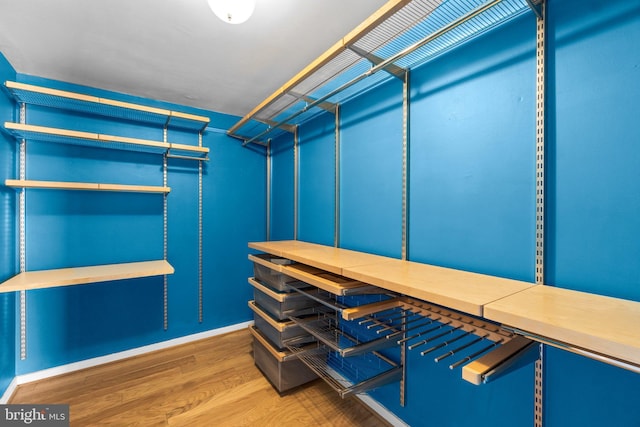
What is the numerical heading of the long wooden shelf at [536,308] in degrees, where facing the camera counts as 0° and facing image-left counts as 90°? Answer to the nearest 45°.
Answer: approximately 45°

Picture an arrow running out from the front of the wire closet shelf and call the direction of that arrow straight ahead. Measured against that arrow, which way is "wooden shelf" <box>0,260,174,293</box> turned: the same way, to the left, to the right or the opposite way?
to the left

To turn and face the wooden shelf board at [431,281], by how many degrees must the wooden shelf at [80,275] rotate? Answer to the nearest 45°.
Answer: approximately 45° to its left

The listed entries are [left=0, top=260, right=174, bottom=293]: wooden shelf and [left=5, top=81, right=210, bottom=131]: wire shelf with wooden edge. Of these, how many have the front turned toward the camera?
2

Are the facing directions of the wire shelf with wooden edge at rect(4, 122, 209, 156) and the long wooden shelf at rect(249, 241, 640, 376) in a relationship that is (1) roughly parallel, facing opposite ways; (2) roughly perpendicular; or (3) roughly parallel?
roughly perpendicular

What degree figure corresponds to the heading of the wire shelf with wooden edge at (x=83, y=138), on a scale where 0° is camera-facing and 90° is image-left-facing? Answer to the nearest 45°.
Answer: approximately 0°

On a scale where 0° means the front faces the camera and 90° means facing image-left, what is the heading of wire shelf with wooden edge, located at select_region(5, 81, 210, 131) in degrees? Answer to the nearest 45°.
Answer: approximately 0°

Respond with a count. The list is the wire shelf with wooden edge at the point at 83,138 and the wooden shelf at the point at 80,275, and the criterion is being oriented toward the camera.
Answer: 2

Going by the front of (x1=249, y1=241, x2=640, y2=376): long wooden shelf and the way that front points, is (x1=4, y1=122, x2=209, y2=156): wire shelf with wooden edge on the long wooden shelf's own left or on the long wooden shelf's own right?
on the long wooden shelf's own right
